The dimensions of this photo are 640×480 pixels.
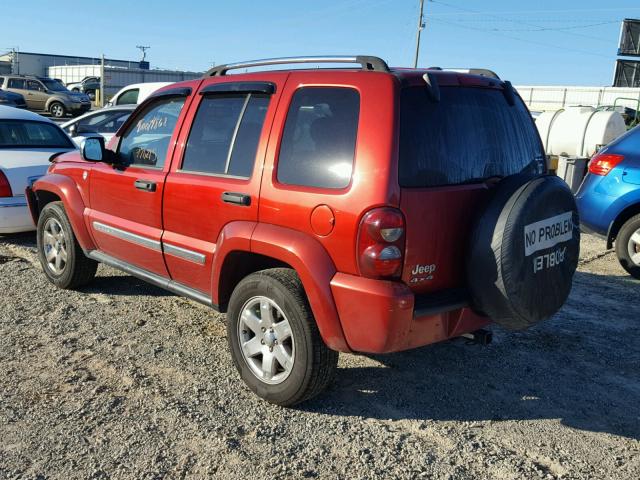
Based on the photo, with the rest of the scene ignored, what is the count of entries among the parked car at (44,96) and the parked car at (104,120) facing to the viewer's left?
1

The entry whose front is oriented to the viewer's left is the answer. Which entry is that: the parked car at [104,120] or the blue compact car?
the parked car

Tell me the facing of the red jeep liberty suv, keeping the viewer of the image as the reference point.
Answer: facing away from the viewer and to the left of the viewer

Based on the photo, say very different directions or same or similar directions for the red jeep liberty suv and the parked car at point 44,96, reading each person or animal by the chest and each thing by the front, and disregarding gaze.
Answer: very different directions

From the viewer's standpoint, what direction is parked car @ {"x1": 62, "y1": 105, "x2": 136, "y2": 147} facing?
to the viewer's left

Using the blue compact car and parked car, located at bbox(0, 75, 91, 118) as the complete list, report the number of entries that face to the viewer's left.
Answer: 0

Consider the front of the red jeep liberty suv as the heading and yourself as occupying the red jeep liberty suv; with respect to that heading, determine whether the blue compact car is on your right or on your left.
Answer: on your right

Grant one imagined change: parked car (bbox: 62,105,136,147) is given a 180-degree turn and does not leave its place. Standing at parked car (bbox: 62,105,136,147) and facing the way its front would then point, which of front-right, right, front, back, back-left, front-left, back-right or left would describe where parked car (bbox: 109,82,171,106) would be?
left

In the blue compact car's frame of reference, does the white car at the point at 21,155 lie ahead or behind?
behind

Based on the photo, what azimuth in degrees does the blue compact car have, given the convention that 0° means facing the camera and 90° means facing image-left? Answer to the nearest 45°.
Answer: approximately 225°

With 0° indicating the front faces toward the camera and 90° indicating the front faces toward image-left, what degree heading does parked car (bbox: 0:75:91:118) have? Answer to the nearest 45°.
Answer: approximately 315°

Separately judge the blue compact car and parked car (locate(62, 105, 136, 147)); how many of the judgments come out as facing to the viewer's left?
1

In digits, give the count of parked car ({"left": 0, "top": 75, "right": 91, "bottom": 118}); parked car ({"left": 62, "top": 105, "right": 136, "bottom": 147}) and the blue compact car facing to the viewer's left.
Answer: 1

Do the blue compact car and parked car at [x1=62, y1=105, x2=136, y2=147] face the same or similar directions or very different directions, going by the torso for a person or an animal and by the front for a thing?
very different directions

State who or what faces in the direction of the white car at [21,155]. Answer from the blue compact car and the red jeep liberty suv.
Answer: the red jeep liberty suv

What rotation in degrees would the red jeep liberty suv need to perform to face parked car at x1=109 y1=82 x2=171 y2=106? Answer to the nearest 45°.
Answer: approximately 45° to its right

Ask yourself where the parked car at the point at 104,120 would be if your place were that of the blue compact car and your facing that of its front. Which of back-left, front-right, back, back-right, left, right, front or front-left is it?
back-left

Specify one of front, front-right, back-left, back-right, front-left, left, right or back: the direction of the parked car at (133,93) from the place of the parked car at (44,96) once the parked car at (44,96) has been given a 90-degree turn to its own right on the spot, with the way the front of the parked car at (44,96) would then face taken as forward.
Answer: front-left
